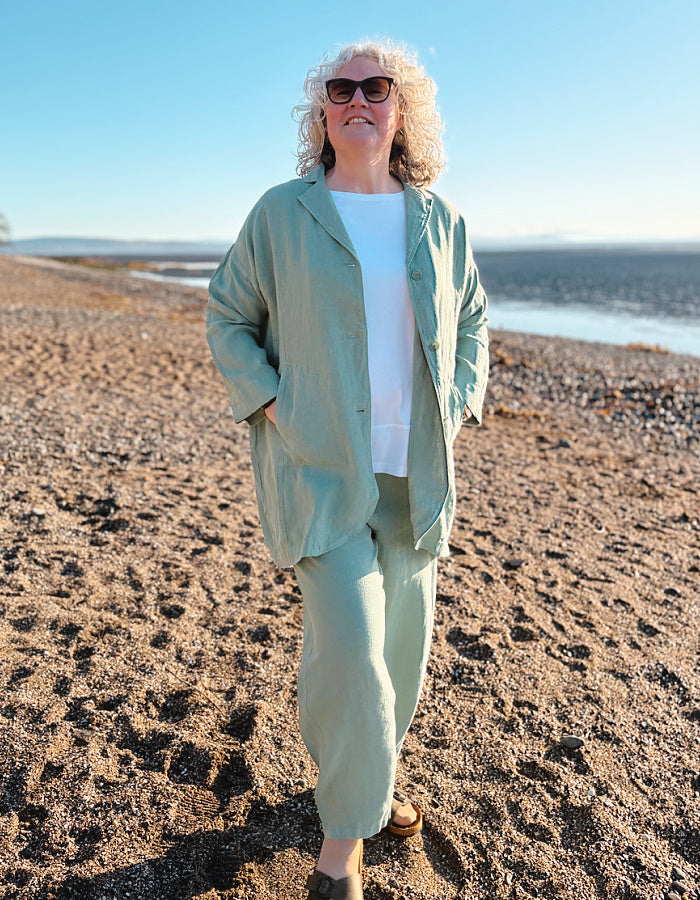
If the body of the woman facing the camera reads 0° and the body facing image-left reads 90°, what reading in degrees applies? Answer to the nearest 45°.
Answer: approximately 0°
